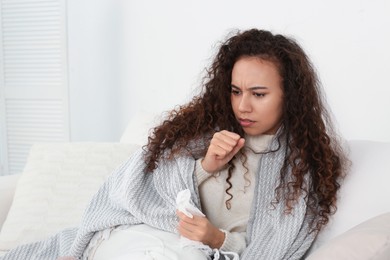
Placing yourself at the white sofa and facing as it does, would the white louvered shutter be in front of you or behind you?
behind

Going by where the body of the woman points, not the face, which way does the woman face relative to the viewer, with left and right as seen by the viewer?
facing the viewer and to the left of the viewer

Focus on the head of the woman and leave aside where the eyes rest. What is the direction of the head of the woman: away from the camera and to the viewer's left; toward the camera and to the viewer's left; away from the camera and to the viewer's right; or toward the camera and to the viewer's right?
toward the camera and to the viewer's left

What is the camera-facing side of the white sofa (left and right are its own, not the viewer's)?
front
